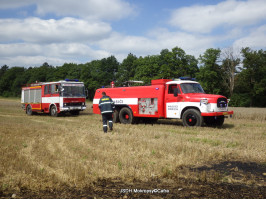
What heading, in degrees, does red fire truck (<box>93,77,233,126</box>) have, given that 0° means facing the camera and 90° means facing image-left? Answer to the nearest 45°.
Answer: approximately 315°
